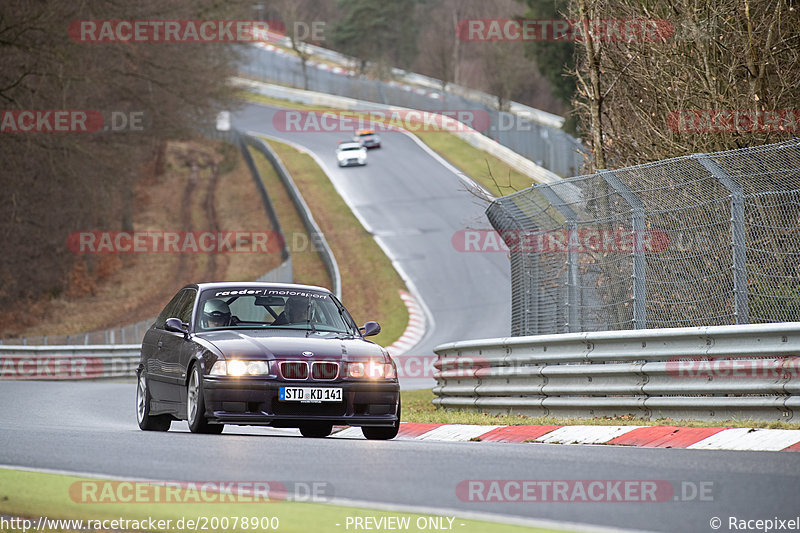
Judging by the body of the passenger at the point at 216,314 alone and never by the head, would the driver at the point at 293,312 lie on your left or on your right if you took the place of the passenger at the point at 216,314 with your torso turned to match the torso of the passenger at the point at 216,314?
on your left

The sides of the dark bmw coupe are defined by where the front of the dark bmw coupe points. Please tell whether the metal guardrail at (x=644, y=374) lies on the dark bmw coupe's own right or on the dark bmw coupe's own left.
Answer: on the dark bmw coupe's own left

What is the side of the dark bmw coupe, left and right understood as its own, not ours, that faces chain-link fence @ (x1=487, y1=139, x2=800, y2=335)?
left

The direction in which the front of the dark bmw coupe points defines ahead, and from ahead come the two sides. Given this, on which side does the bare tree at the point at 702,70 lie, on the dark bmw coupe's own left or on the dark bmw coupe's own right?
on the dark bmw coupe's own left

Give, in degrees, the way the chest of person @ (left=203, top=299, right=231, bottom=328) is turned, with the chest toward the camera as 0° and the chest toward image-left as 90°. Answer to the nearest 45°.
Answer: approximately 0°

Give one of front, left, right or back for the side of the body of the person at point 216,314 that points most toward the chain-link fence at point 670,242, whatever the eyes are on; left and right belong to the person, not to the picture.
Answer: left
